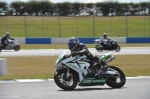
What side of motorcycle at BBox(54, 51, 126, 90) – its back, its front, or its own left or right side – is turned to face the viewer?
left

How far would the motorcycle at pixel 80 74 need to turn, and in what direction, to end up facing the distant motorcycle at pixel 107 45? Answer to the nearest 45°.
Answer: approximately 90° to its right

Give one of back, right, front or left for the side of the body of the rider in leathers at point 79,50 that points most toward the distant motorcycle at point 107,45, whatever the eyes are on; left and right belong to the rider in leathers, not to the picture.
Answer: right

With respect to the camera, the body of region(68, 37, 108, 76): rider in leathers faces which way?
to the viewer's left
